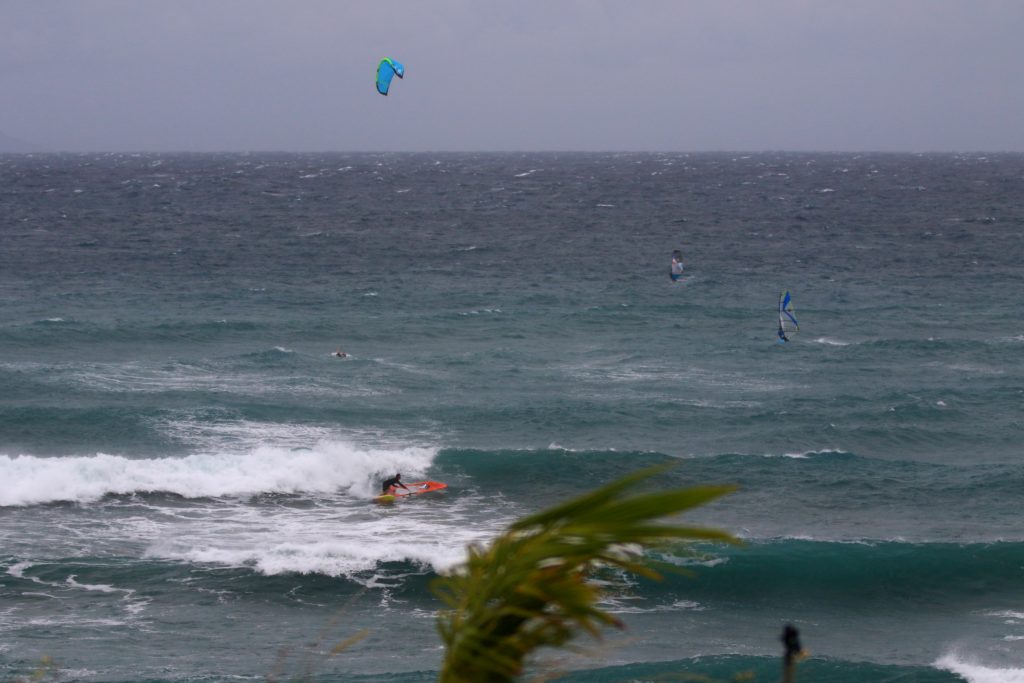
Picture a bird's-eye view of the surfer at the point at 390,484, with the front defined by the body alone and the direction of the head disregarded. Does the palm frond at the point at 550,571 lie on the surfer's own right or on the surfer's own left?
on the surfer's own right

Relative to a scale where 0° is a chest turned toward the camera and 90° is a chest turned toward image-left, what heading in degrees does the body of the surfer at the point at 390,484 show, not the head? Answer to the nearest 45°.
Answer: approximately 270°
